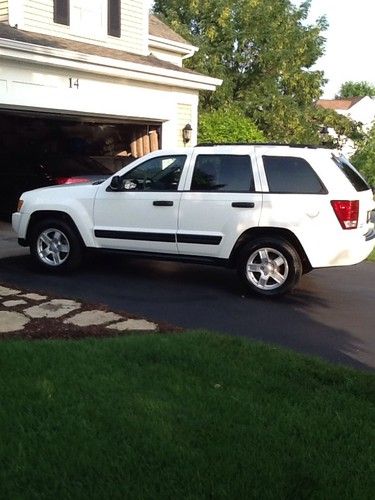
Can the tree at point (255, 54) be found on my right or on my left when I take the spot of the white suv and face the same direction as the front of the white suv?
on my right

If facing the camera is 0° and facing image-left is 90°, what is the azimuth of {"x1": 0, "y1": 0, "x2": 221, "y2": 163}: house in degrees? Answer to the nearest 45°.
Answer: approximately 315°

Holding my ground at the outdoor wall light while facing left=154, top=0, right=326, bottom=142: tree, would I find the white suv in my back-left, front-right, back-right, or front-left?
back-right

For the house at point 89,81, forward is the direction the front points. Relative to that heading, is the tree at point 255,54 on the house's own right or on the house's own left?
on the house's own left

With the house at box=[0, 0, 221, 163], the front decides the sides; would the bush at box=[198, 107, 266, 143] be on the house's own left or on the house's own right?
on the house's own left

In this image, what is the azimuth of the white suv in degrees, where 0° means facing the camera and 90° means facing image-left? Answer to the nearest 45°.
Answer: approximately 135°

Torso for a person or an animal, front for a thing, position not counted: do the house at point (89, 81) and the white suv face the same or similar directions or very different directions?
very different directions
